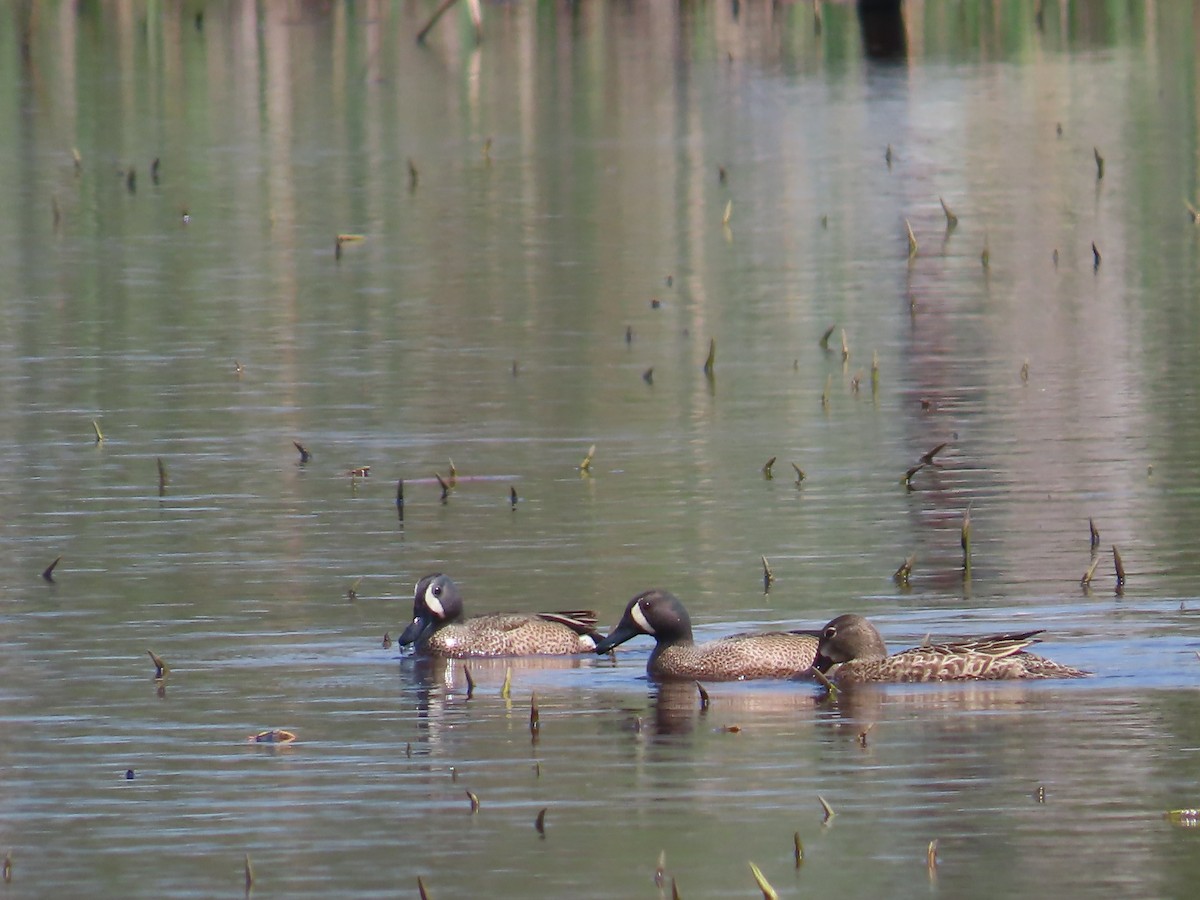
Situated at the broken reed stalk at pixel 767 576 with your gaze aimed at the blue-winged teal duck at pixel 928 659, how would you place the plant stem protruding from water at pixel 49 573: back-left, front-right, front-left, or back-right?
back-right

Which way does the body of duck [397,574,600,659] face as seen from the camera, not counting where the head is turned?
to the viewer's left

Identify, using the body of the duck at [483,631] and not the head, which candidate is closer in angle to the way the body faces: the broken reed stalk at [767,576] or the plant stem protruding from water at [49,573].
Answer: the plant stem protruding from water

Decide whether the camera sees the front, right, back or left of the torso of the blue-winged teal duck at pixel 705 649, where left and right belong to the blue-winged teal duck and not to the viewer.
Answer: left

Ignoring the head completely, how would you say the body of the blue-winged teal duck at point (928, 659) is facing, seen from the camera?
to the viewer's left

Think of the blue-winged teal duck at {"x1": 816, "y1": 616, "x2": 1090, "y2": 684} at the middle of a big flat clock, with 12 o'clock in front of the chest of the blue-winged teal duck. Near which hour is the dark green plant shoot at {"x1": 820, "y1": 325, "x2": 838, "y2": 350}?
The dark green plant shoot is roughly at 3 o'clock from the blue-winged teal duck.

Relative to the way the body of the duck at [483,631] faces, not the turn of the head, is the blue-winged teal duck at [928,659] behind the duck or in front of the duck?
behind

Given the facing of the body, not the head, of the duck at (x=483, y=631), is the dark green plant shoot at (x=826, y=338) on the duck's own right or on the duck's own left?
on the duck's own right

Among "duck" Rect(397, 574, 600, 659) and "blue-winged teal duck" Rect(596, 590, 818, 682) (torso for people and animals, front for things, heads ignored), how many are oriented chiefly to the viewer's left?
2

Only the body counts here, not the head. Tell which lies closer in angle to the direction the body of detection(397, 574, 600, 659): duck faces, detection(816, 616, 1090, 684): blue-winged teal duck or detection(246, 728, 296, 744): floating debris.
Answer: the floating debris

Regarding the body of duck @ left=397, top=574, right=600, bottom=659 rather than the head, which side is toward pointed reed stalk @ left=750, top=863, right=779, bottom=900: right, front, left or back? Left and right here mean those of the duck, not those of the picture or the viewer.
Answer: left

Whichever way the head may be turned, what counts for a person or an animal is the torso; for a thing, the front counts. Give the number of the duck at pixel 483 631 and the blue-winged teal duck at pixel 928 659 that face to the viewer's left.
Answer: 2

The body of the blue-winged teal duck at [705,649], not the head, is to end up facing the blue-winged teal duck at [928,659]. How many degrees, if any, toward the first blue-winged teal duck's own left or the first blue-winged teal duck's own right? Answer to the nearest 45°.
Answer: approximately 180°
